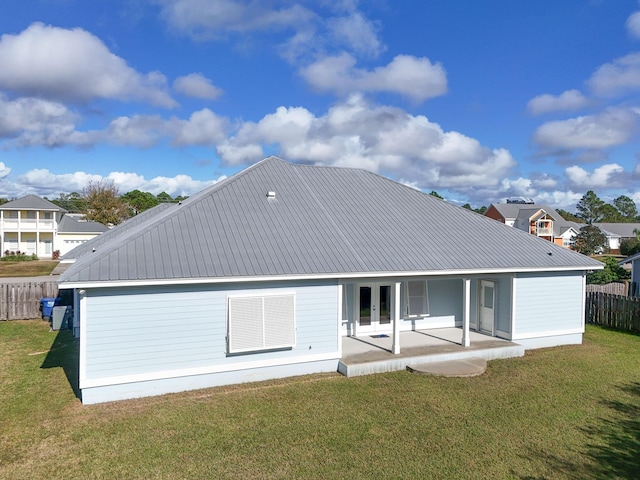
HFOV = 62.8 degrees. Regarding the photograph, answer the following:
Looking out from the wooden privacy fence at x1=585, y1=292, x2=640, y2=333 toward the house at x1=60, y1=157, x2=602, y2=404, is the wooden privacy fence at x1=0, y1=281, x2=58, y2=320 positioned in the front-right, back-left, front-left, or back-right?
front-right

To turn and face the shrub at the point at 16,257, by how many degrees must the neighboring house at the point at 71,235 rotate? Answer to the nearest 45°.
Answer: approximately 90° to its right

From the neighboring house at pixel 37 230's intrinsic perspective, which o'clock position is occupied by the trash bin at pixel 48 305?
The trash bin is roughly at 12 o'clock from the neighboring house.

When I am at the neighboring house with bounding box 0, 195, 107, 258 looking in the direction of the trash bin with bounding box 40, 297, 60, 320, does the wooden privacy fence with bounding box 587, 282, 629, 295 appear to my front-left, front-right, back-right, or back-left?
front-left

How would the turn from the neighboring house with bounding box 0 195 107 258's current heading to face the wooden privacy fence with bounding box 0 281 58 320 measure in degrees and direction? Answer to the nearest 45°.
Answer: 0° — it already faces it

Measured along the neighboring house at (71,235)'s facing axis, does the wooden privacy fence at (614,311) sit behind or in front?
in front

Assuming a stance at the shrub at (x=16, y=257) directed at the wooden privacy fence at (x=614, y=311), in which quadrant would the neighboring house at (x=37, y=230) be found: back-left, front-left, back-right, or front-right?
back-left

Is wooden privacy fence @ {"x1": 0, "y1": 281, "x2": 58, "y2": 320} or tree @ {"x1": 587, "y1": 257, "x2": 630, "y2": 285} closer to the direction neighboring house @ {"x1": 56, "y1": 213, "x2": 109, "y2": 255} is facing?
the wooden privacy fence

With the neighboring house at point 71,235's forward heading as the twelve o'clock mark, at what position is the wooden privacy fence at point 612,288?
The wooden privacy fence is roughly at 11 o'clock from the neighboring house.

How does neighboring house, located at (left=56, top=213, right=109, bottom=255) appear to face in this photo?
toward the camera

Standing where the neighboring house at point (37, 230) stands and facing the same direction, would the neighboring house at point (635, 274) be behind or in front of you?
in front
